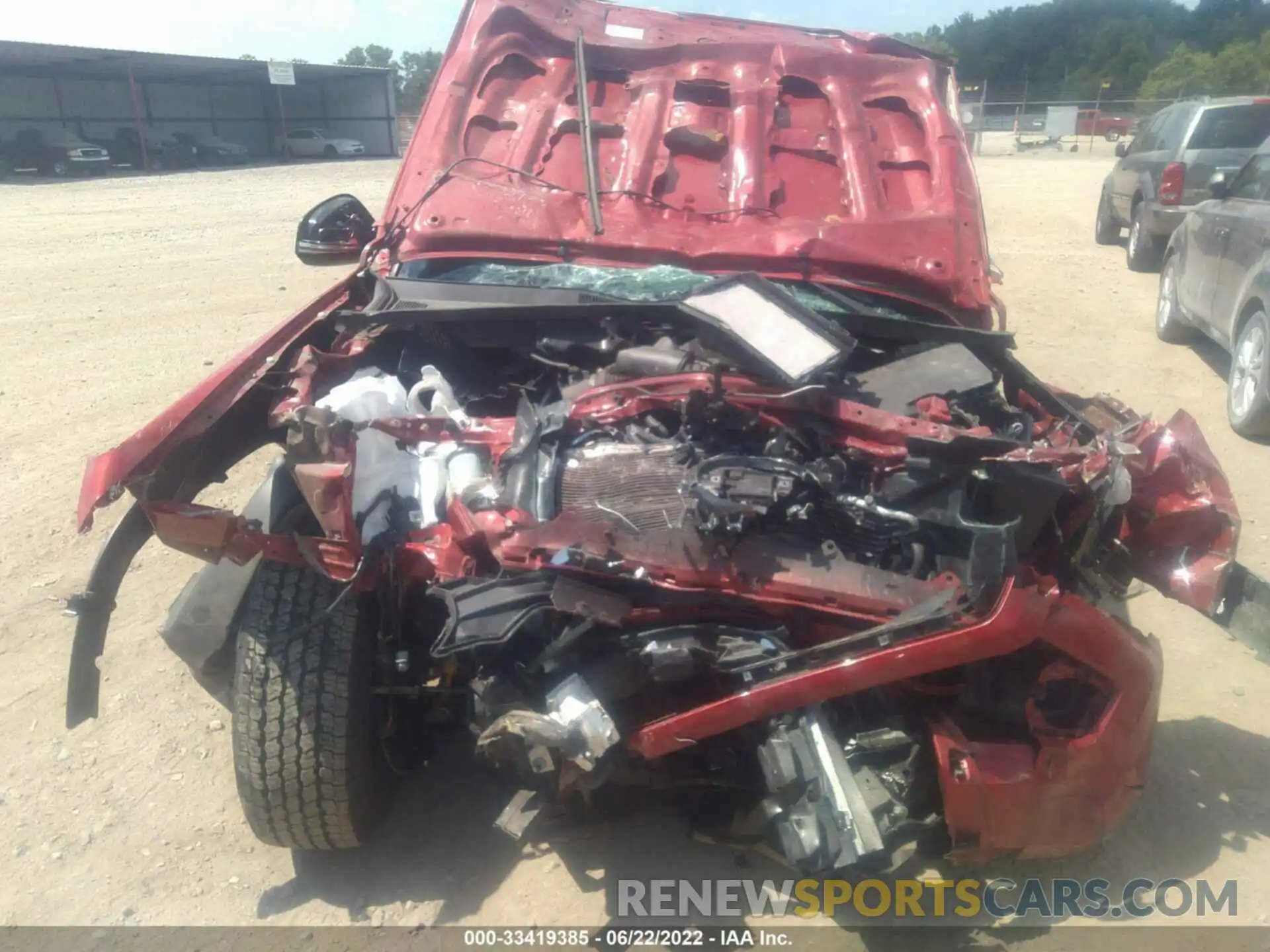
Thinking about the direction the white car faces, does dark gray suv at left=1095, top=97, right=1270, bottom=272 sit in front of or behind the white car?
in front

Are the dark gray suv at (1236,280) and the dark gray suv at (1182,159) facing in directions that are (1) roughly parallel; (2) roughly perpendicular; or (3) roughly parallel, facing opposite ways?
roughly parallel

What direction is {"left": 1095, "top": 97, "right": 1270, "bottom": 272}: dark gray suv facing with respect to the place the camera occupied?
facing away from the viewer and to the left of the viewer

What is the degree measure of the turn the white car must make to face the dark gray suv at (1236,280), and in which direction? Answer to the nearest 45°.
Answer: approximately 45° to its right

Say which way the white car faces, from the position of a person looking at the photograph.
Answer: facing the viewer and to the right of the viewer

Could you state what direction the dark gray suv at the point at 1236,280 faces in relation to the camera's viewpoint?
facing away from the viewer and to the left of the viewer

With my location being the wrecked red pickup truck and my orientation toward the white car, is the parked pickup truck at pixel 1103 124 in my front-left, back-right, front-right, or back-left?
front-right

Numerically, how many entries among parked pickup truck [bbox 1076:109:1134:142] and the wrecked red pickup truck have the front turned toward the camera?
1

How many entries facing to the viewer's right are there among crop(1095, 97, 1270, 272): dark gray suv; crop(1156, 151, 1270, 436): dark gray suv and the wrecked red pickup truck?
0

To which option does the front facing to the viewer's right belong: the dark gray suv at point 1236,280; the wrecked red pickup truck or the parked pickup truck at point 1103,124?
the parked pickup truck

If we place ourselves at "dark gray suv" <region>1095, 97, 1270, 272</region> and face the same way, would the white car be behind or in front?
in front

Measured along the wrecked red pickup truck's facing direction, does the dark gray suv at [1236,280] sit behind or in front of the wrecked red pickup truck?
behind

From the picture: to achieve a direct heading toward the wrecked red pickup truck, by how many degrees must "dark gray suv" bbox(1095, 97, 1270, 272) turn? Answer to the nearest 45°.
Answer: approximately 135° to its left

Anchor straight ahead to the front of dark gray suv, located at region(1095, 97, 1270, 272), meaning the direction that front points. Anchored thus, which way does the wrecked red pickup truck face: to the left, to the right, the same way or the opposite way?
the opposite way

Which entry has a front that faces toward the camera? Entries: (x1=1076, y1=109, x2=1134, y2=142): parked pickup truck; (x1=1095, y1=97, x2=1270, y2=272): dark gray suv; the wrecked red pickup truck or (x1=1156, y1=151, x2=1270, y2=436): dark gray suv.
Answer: the wrecked red pickup truck

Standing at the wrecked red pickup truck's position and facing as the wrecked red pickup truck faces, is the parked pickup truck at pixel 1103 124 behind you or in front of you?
behind

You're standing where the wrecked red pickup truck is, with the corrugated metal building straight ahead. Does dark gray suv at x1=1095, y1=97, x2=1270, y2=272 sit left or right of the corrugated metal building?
right

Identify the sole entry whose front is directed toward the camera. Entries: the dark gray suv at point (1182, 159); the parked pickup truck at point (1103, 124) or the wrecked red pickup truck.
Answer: the wrecked red pickup truck

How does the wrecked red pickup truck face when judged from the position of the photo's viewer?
facing the viewer
